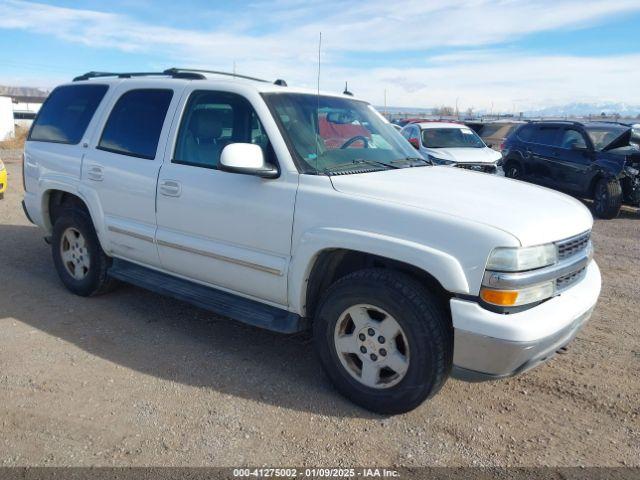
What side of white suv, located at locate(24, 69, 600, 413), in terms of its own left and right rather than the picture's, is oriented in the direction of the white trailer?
back

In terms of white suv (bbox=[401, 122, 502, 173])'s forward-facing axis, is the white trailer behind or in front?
behind

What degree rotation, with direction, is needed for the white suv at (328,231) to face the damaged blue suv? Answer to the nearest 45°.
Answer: approximately 90° to its left

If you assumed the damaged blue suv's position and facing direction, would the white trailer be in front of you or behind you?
behind

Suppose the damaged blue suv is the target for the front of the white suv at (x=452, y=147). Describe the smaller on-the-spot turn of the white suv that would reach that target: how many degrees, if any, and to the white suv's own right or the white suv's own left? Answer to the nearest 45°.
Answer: approximately 45° to the white suv's own left

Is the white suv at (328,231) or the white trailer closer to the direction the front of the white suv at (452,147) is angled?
the white suv

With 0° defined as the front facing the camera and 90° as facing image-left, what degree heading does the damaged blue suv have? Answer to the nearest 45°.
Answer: approximately 315°

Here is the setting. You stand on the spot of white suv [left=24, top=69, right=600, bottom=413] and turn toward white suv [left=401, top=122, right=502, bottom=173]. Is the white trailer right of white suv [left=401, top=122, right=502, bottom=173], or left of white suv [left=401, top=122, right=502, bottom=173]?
left

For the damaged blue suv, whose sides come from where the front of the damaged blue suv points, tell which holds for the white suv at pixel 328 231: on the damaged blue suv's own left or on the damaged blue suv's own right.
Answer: on the damaged blue suv's own right
